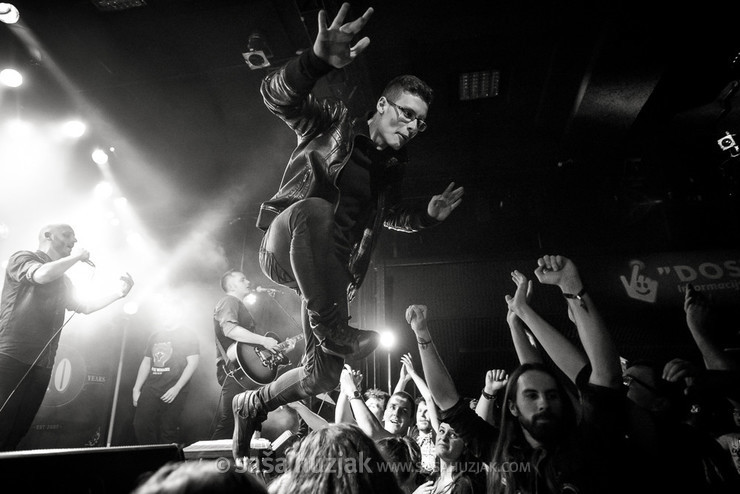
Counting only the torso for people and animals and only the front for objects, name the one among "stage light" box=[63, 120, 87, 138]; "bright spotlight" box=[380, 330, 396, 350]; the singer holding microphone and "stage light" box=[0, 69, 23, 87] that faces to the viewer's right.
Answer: the singer holding microphone

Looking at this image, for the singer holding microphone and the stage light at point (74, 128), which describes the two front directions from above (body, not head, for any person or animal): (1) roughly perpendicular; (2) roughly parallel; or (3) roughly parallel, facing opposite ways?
roughly perpendicular

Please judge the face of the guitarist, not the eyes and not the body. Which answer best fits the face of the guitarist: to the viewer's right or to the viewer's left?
to the viewer's right

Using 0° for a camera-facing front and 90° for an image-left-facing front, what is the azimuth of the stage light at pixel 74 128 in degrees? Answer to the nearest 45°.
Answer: approximately 0°

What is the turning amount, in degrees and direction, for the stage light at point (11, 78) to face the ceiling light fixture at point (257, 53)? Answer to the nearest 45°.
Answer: approximately 45° to its left

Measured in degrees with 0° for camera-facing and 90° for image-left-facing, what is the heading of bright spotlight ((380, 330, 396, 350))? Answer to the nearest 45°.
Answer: approximately 0°

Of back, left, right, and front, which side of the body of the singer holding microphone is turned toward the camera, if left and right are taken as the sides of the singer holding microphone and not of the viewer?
right
